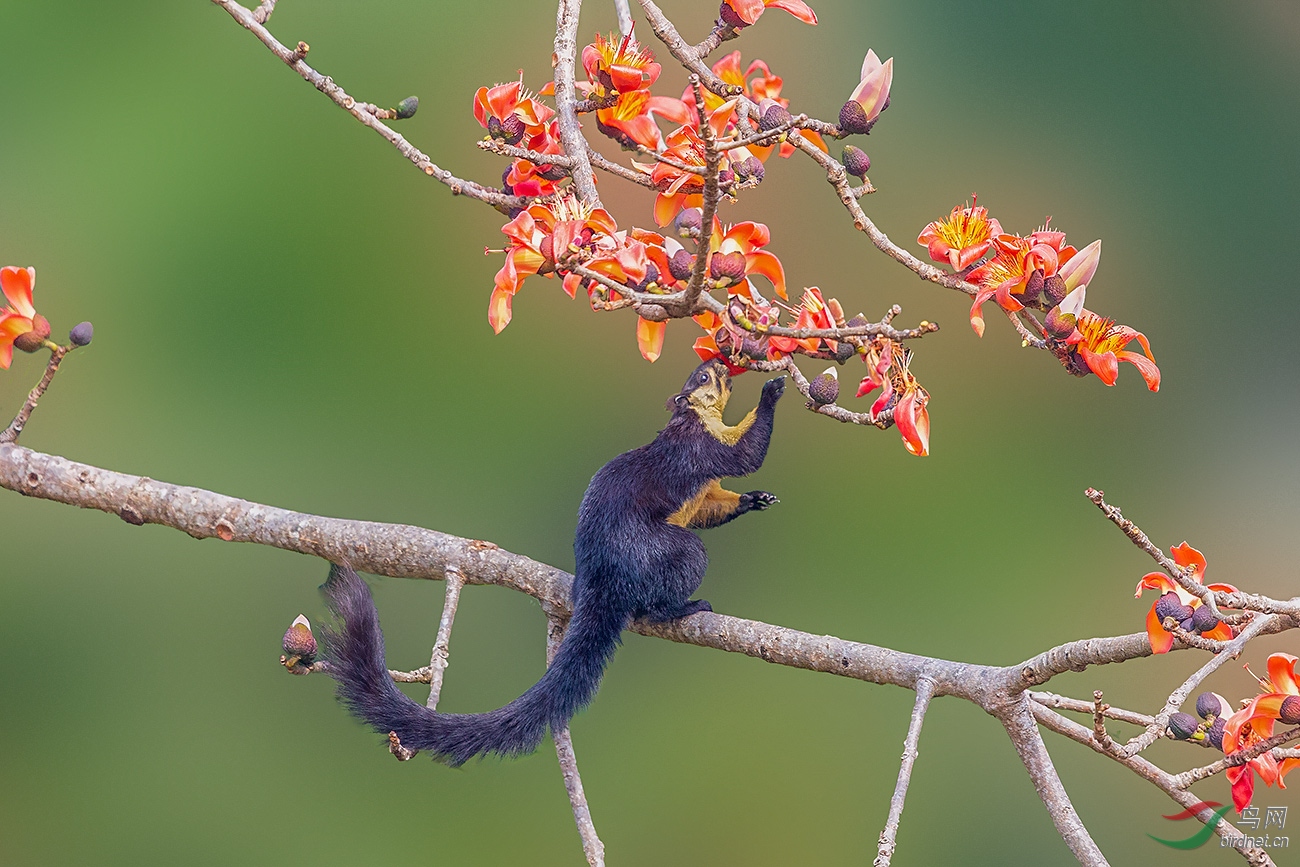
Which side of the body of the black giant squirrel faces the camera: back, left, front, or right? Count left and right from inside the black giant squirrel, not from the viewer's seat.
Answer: right
